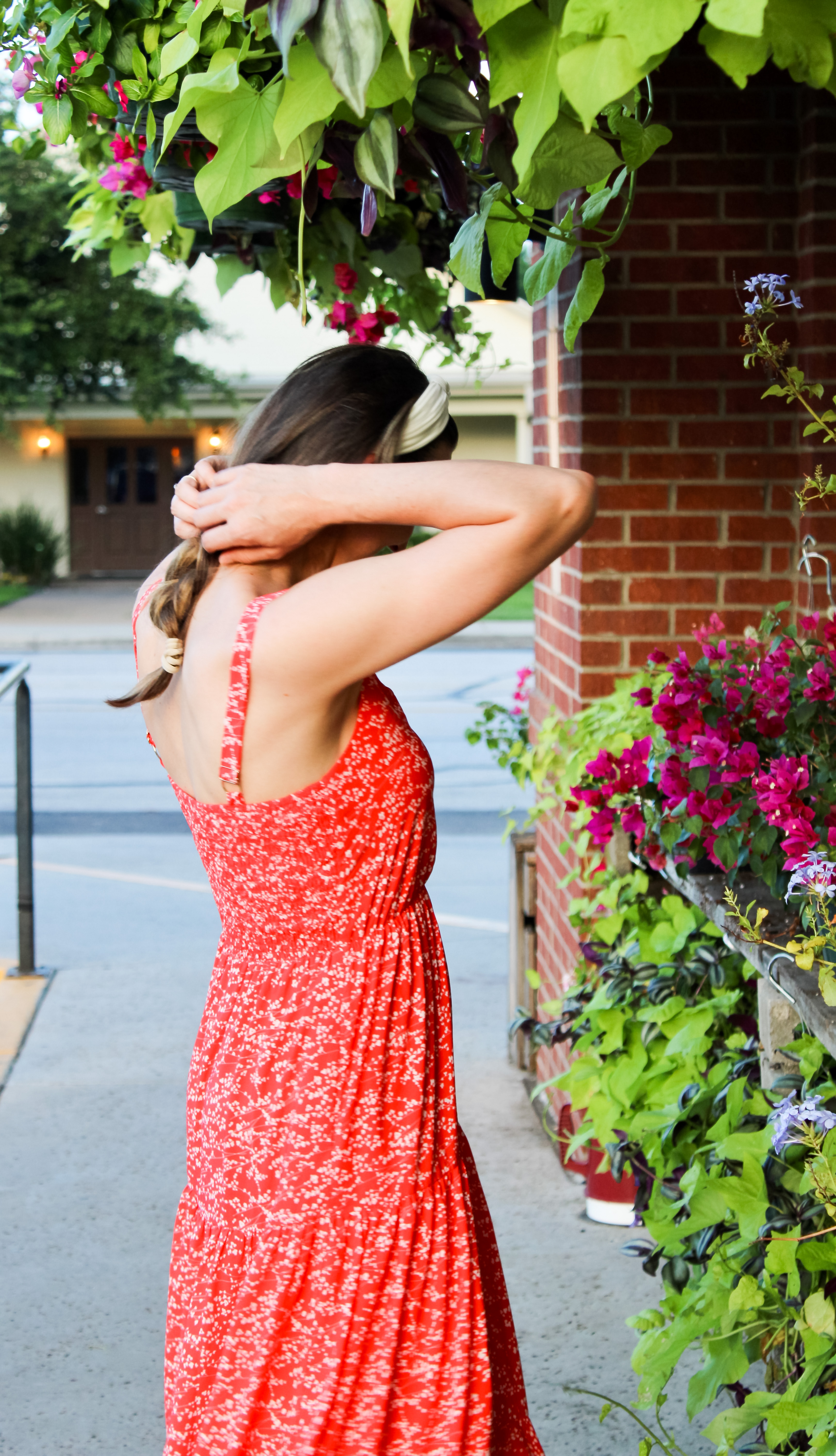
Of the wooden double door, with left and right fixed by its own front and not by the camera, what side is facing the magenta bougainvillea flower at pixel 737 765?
front

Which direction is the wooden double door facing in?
toward the camera

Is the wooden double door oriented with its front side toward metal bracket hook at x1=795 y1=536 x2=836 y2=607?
yes

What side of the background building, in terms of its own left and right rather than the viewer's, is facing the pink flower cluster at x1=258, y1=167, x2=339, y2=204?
front

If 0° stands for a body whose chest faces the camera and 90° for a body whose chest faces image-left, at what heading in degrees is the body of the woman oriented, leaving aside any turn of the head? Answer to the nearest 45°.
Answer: approximately 225°

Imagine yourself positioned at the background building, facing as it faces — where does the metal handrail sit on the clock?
The metal handrail is roughly at 12 o'clock from the background building.

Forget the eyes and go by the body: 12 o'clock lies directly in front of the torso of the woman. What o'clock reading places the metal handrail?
The metal handrail is roughly at 10 o'clock from the woman.

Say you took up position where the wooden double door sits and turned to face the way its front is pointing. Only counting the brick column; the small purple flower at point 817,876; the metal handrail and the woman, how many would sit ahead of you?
4

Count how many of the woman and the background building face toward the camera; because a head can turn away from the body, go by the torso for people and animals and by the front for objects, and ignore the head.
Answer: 1

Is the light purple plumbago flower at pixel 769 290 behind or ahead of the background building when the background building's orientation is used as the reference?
ahead

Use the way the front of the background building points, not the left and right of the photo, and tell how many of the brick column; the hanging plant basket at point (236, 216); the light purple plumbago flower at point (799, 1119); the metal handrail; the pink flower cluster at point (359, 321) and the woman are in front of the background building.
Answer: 6

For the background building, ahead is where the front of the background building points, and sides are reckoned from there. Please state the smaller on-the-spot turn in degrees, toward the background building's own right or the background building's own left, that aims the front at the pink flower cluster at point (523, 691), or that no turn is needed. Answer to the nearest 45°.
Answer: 0° — it already faces it

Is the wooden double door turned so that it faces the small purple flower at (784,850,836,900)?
yes

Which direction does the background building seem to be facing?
toward the camera
